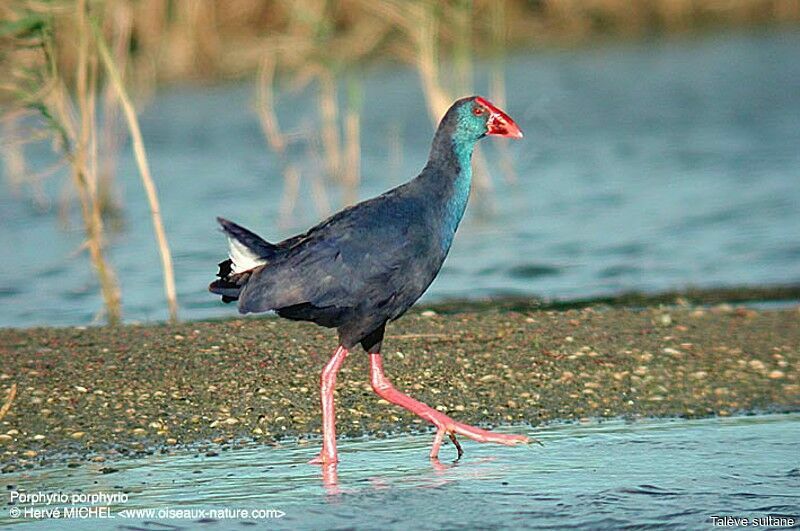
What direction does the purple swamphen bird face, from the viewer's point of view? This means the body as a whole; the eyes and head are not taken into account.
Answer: to the viewer's right

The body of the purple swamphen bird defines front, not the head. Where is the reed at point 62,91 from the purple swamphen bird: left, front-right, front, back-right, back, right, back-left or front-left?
back-left
